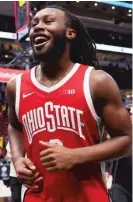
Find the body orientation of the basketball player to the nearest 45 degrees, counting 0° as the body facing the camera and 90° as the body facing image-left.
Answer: approximately 45°

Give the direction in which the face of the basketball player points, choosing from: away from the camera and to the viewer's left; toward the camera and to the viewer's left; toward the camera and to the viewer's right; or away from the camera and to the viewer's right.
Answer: toward the camera and to the viewer's left
